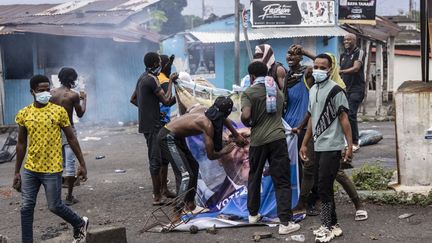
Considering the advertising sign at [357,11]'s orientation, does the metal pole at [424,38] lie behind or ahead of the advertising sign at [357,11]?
ahead

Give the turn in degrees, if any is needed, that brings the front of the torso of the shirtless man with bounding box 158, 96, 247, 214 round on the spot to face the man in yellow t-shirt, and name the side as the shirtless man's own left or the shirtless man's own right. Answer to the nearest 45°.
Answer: approximately 135° to the shirtless man's own right

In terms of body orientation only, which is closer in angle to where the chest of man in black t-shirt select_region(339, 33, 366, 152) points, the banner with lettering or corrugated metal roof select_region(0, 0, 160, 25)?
the banner with lettering

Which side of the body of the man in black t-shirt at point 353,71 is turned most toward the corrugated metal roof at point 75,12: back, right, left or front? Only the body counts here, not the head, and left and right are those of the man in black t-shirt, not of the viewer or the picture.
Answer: right

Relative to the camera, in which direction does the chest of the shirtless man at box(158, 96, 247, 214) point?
to the viewer's right

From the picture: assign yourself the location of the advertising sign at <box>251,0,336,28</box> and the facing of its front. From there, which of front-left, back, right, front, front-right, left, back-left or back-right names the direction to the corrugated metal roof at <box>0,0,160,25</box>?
right

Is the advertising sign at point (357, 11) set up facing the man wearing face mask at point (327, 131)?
yes
